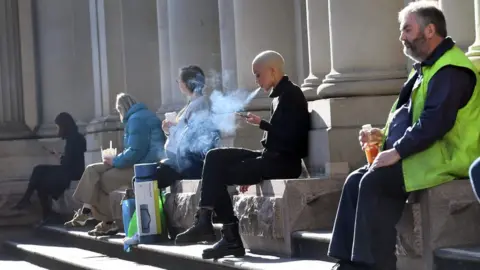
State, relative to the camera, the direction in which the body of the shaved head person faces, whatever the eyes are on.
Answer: to the viewer's left

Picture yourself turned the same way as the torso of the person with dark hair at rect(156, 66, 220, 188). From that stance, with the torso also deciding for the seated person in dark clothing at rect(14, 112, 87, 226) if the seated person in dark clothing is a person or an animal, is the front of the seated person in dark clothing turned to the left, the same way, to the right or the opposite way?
the same way

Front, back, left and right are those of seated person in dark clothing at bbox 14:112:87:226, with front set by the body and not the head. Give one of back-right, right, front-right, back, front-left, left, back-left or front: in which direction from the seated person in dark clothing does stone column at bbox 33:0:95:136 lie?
right

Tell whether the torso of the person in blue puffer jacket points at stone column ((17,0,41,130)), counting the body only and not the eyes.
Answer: no

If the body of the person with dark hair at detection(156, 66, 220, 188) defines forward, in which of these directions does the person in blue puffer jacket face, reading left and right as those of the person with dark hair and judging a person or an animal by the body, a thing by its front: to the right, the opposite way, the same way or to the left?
the same way

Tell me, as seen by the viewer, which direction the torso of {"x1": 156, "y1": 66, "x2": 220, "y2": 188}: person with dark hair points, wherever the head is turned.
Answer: to the viewer's left

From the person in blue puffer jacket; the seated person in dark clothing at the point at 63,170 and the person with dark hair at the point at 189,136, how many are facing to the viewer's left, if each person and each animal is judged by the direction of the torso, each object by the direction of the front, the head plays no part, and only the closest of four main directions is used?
3

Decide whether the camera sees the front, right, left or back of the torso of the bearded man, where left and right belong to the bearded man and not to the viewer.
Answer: left

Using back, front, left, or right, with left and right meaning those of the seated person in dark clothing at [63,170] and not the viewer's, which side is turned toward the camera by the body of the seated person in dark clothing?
left

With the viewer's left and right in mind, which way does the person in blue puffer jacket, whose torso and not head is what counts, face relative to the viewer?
facing to the left of the viewer

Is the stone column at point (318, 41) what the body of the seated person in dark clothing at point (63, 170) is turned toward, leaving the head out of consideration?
no

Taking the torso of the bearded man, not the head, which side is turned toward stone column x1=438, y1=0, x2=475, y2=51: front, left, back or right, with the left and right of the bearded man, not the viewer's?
right
